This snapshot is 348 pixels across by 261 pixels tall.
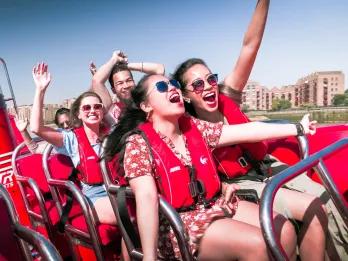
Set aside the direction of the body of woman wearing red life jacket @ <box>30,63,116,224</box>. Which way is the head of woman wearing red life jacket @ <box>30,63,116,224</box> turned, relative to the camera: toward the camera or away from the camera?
toward the camera

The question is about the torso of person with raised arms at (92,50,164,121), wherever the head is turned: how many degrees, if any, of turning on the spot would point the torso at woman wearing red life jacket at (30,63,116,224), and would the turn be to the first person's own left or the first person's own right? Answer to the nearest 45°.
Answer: approximately 90° to the first person's own right

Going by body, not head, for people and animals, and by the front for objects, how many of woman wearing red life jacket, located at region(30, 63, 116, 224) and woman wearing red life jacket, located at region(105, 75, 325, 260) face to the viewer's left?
0

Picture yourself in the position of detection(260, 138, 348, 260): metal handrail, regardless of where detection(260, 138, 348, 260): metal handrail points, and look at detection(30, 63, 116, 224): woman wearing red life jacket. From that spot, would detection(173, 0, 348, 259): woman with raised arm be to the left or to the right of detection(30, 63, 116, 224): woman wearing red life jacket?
right

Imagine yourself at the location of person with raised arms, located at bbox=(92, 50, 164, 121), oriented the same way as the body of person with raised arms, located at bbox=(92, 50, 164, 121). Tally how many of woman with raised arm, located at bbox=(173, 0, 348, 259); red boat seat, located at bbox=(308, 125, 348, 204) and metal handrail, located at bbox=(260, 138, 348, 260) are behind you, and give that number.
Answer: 0

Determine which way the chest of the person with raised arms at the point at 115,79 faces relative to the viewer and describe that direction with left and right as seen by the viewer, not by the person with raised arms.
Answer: facing the viewer and to the right of the viewer

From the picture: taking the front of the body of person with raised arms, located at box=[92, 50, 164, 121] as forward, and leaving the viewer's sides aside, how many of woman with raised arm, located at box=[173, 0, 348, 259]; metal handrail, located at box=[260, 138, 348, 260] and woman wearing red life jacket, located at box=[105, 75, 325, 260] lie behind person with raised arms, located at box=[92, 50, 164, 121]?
0

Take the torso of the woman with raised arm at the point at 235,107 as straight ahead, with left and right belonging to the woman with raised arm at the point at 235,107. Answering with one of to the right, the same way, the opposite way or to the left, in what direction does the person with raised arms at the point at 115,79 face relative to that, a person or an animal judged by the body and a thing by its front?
the same way

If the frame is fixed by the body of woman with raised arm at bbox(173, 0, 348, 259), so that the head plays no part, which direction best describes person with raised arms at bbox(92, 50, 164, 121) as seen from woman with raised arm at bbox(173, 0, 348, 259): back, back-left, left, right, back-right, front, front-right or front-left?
back

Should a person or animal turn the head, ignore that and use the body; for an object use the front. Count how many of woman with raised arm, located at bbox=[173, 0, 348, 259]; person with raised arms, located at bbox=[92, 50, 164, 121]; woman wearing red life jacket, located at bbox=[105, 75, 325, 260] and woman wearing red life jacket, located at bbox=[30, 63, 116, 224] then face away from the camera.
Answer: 0

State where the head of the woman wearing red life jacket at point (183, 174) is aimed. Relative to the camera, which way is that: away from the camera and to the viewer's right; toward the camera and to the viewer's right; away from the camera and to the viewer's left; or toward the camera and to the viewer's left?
toward the camera and to the viewer's right

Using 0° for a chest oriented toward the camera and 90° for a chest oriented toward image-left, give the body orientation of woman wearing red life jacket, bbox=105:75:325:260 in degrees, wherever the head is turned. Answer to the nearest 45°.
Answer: approximately 315°

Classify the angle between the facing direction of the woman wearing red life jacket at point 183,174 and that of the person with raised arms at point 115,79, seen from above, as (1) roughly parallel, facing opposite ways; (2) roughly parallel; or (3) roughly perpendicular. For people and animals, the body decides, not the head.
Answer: roughly parallel
